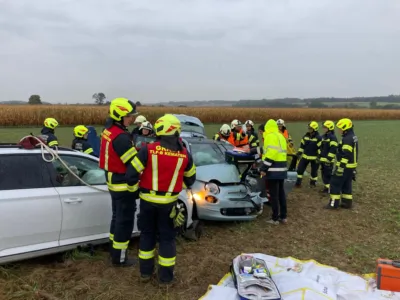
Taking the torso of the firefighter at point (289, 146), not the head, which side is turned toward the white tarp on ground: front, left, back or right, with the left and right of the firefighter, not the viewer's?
left

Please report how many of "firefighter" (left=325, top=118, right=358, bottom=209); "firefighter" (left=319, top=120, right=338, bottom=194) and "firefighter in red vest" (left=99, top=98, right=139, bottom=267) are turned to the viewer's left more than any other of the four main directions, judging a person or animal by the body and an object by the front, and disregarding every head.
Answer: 2

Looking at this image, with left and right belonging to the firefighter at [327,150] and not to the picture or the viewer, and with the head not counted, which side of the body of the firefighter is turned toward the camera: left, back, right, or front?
left

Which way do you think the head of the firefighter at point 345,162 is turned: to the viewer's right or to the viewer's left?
to the viewer's left

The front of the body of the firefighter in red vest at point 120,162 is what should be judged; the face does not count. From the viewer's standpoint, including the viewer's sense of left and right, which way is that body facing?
facing away from the viewer and to the right of the viewer

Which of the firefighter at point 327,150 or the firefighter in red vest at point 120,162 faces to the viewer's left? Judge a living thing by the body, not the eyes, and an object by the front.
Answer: the firefighter

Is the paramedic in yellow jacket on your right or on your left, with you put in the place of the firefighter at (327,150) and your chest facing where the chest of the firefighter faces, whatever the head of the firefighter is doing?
on your left

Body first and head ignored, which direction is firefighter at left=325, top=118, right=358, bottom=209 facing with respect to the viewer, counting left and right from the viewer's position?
facing to the left of the viewer

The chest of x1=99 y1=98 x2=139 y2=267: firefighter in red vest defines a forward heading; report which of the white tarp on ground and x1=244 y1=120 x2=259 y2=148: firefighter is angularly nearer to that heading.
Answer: the firefighter

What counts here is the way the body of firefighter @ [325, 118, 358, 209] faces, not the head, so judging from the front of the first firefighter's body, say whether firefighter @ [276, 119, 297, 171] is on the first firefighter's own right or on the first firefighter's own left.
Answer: on the first firefighter's own right

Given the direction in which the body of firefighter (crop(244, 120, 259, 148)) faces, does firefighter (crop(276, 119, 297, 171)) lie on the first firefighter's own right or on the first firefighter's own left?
on the first firefighter's own left

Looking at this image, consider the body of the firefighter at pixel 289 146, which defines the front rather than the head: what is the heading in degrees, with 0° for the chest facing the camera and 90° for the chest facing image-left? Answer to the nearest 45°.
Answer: approximately 90°

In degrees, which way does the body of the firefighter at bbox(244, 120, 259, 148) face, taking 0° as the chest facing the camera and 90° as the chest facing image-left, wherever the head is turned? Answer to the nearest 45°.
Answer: approximately 45°

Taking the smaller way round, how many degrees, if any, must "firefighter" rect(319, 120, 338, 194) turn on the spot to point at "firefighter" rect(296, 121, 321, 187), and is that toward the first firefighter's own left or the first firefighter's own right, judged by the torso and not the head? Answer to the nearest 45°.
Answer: approximately 45° to the first firefighter's own right
